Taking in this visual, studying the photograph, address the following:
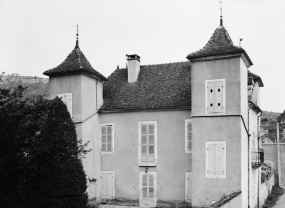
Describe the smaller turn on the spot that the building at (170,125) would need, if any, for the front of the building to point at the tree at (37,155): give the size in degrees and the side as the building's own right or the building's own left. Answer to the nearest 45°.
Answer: approximately 45° to the building's own right

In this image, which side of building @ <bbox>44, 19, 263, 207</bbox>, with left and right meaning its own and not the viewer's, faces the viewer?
front
